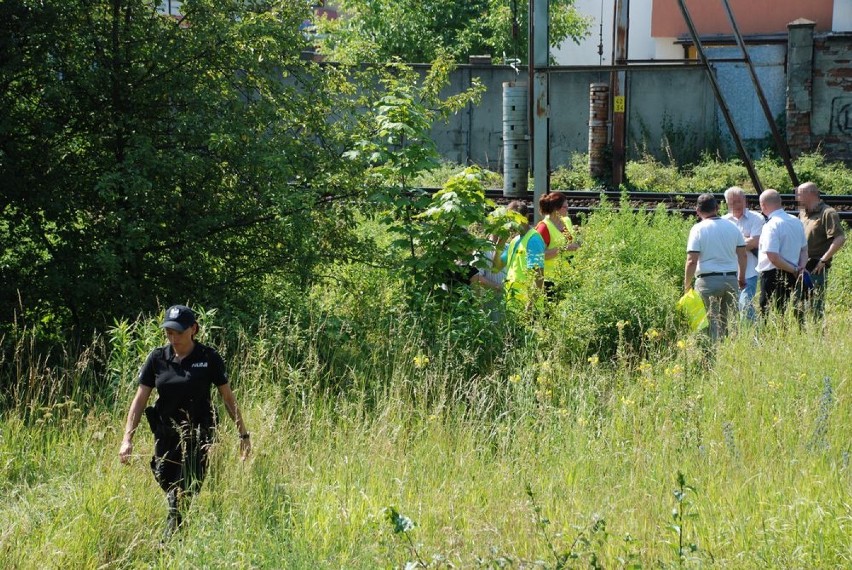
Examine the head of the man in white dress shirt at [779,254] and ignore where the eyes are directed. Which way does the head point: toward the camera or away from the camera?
away from the camera

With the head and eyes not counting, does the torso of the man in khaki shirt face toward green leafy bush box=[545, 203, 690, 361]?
yes

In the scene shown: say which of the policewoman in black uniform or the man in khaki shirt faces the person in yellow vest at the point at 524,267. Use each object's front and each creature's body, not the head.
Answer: the man in khaki shirt

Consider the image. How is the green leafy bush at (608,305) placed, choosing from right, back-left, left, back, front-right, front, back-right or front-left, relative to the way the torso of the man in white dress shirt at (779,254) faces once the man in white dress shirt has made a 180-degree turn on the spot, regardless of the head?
right

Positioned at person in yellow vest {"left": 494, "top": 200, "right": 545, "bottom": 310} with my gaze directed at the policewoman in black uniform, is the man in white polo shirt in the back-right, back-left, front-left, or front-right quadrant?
back-left

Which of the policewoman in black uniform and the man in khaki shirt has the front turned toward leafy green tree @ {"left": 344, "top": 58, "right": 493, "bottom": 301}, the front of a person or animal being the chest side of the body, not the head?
the man in khaki shirt

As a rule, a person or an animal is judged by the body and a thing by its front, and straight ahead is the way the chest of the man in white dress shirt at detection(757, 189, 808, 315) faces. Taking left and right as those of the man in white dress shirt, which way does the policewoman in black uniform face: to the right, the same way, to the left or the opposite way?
the opposite way

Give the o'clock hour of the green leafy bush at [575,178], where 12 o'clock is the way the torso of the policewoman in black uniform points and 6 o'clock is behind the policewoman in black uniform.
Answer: The green leafy bush is roughly at 7 o'clock from the policewoman in black uniform.

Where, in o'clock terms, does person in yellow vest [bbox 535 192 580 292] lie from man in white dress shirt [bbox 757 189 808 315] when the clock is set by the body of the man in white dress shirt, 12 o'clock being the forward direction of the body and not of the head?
The person in yellow vest is roughly at 10 o'clock from the man in white dress shirt.

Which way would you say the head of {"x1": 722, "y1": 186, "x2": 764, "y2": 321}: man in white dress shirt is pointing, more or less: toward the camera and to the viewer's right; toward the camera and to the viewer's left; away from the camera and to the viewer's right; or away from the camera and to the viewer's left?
toward the camera and to the viewer's left

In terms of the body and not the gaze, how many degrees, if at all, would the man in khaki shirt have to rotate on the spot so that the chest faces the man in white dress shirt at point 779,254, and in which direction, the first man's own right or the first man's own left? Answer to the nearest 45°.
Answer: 0° — they already face them

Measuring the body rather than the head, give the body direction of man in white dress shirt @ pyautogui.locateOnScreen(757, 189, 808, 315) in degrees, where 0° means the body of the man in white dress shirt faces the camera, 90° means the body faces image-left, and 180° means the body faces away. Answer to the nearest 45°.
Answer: approximately 135°

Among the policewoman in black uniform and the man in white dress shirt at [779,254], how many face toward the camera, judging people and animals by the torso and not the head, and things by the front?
1

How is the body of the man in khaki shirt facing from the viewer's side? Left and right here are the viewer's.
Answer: facing the viewer and to the left of the viewer

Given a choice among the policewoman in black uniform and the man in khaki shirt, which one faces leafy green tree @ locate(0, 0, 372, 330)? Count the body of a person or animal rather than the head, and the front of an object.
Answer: the man in khaki shirt

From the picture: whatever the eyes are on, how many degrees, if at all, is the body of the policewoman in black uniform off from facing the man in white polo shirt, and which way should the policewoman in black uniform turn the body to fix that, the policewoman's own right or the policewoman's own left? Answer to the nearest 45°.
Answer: approximately 135° to the policewoman's own left

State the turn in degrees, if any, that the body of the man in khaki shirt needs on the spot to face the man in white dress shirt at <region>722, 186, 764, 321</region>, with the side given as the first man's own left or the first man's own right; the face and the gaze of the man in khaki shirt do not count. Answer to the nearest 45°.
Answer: approximately 45° to the first man's own right
